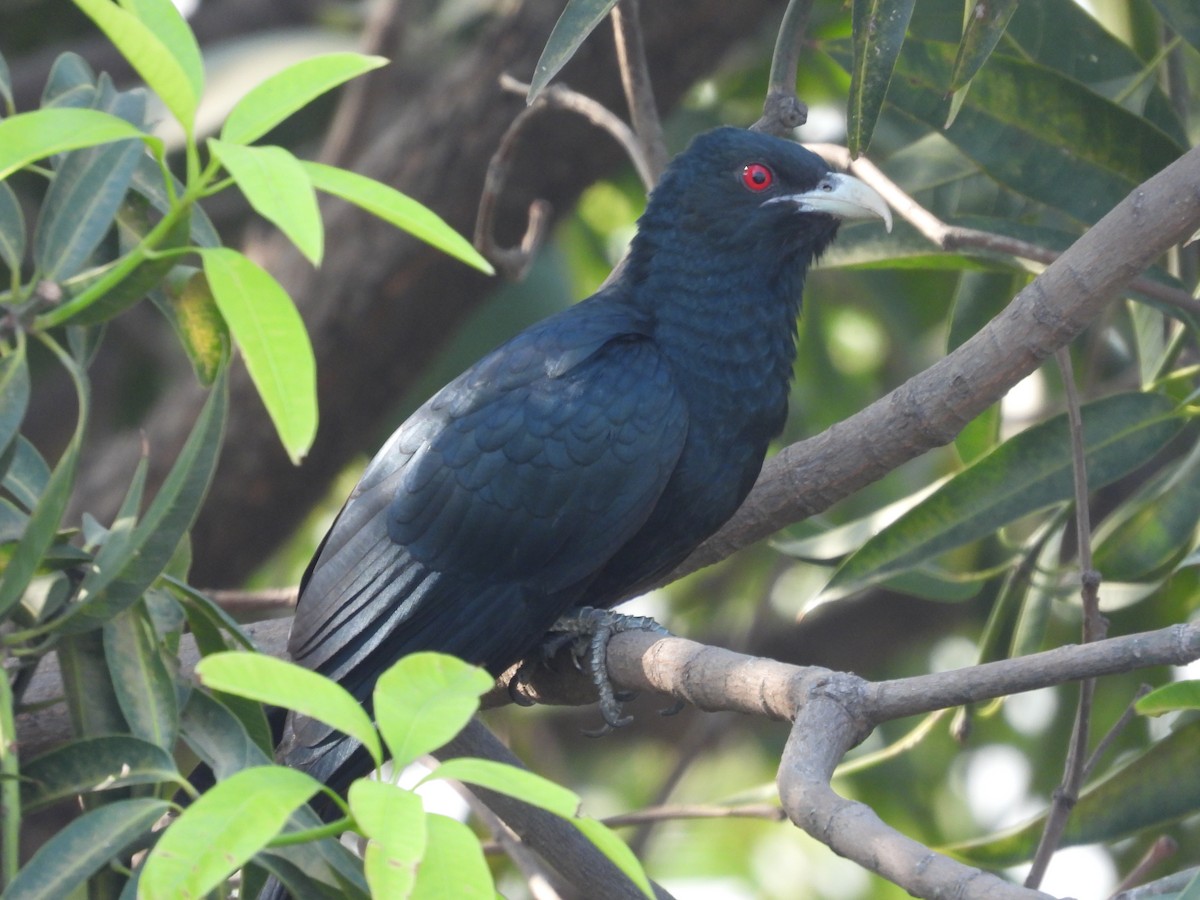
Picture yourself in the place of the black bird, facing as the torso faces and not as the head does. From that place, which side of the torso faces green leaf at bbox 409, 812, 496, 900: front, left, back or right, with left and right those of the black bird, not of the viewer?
right

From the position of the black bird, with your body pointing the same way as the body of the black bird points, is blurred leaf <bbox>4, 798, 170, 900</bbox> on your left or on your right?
on your right

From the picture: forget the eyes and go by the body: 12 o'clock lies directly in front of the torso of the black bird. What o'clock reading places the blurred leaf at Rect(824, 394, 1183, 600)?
The blurred leaf is roughly at 12 o'clock from the black bird.

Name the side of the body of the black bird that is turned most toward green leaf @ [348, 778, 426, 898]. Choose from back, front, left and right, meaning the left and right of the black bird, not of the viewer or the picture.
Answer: right

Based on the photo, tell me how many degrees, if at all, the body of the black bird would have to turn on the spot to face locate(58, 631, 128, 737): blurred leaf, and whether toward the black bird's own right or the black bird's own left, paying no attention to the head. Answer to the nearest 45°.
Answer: approximately 135° to the black bird's own right

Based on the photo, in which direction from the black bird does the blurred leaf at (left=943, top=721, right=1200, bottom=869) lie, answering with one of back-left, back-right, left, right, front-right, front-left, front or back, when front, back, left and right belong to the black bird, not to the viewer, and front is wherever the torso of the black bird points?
front

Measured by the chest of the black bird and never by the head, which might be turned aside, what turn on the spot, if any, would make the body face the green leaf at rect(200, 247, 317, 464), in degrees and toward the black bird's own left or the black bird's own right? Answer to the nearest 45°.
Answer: approximately 180°

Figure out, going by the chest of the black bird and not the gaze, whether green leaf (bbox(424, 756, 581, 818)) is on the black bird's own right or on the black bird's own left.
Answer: on the black bird's own right

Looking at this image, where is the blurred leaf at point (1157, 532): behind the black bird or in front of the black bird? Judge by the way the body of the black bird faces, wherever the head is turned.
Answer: in front

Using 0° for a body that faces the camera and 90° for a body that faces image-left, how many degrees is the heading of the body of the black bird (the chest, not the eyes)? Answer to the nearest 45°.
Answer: approximately 270°

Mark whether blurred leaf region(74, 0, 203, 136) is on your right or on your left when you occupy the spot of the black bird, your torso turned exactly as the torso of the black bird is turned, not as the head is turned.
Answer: on your right

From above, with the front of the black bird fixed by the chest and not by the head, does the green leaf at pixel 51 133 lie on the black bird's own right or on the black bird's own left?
on the black bird's own right
